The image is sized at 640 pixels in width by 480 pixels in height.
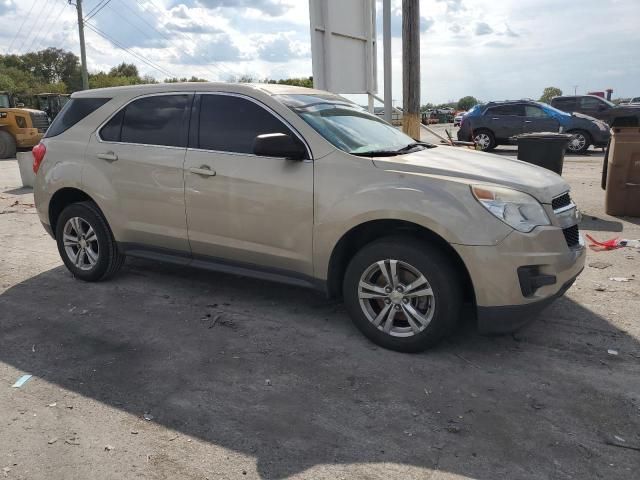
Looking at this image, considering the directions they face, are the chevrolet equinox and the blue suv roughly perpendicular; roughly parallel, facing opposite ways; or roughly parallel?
roughly parallel

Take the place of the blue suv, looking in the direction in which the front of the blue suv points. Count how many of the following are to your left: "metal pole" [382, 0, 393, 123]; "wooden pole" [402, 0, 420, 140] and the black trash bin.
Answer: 0

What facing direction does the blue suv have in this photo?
to the viewer's right

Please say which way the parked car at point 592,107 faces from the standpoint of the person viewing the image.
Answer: facing to the right of the viewer

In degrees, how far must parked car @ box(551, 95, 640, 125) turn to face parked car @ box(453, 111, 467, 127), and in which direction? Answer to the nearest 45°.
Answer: approximately 135° to its left

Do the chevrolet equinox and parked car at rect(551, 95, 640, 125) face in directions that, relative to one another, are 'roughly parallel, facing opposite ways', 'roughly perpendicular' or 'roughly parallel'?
roughly parallel

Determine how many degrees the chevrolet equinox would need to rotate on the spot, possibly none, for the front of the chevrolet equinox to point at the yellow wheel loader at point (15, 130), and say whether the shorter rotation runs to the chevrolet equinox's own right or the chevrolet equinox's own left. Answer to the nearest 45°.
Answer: approximately 180°

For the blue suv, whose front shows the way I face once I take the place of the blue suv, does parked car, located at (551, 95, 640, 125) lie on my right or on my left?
on my left

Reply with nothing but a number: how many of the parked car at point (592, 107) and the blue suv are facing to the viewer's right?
2

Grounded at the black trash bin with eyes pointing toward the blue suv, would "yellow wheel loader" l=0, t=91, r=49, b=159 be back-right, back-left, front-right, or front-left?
front-left

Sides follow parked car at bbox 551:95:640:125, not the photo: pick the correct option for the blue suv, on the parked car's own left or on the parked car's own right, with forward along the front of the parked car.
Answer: on the parked car's own right
